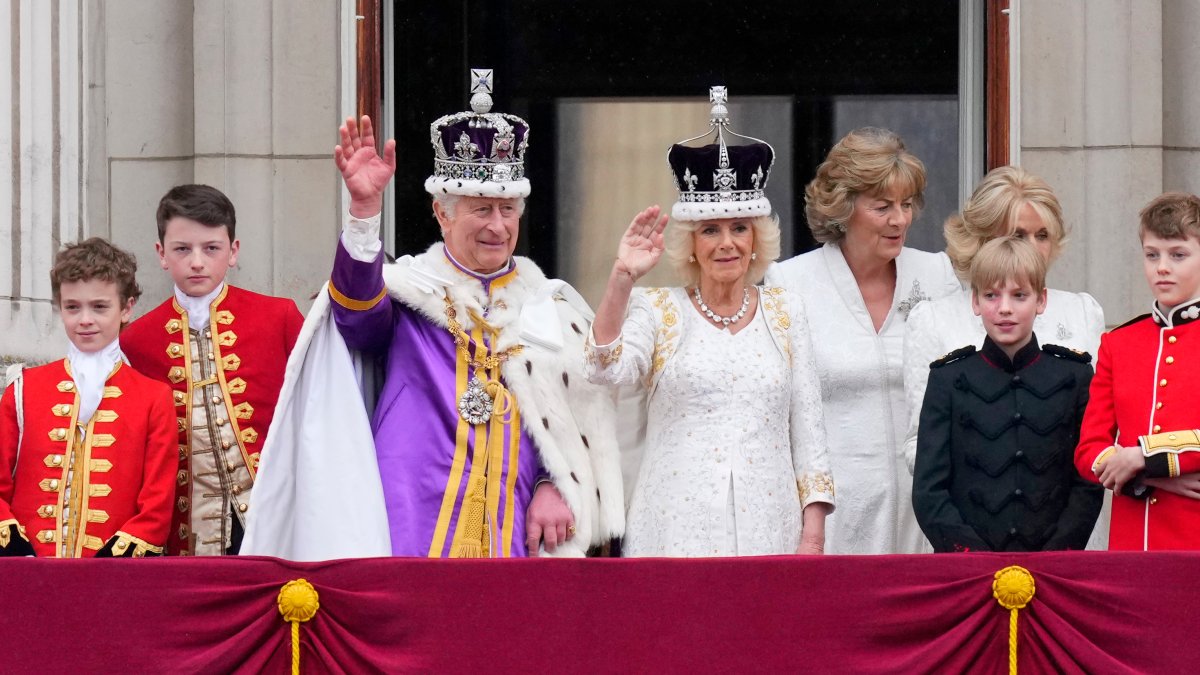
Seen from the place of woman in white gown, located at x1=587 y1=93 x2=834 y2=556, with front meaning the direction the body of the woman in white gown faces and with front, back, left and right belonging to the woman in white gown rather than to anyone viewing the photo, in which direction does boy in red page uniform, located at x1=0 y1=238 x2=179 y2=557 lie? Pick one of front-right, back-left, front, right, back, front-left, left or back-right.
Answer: right

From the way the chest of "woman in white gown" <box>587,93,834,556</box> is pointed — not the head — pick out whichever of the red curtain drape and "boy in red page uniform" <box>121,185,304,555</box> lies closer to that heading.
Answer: the red curtain drape

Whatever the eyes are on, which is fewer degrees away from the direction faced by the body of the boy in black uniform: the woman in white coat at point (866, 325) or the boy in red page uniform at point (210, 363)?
the boy in red page uniform

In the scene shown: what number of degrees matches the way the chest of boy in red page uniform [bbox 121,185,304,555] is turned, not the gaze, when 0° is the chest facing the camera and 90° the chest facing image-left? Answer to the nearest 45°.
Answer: approximately 0°

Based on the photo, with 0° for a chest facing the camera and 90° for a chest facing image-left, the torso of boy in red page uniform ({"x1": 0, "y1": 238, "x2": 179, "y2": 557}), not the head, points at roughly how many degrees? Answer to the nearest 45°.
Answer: approximately 0°

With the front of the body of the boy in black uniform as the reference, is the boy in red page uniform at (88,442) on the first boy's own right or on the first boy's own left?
on the first boy's own right
